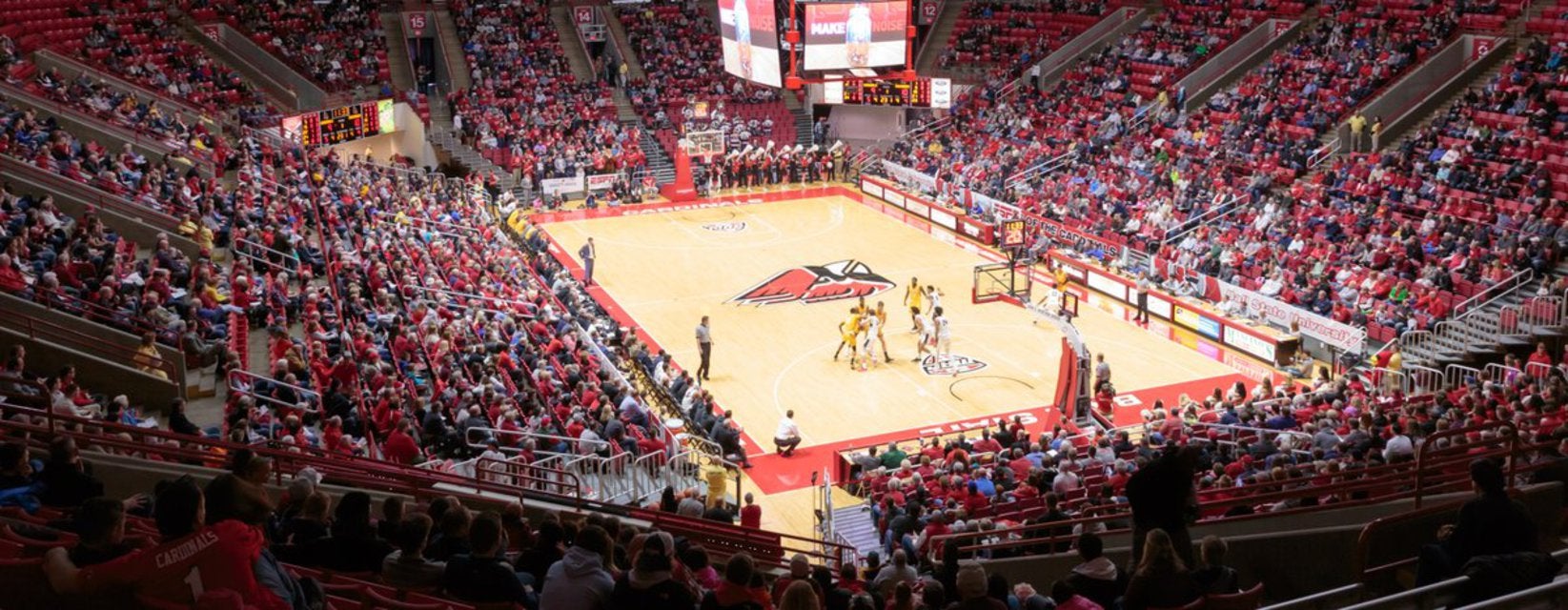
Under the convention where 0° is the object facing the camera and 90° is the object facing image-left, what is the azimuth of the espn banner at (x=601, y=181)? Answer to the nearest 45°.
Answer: approximately 0°

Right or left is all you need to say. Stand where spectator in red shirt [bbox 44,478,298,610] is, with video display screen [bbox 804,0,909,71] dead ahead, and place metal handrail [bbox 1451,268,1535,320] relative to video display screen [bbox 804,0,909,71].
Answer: right

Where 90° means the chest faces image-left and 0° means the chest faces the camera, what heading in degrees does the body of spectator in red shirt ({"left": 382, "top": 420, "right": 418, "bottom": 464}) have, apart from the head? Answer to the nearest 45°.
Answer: approximately 225°

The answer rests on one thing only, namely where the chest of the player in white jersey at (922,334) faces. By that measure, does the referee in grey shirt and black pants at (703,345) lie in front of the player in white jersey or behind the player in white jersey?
in front

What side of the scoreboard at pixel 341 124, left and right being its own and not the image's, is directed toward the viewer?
front

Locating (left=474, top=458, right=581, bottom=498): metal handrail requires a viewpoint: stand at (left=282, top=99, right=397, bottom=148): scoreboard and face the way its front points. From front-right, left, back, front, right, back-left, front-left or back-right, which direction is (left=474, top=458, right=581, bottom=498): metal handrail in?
front

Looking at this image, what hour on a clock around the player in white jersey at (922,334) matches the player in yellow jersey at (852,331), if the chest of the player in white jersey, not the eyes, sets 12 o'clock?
The player in yellow jersey is roughly at 11 o'clock from the player in white jersey.

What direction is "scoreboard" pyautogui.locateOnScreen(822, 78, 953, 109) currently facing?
toward the camera

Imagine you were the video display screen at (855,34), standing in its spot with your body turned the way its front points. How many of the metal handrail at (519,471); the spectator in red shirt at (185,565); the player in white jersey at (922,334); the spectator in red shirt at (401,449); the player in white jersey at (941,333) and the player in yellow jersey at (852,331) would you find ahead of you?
6

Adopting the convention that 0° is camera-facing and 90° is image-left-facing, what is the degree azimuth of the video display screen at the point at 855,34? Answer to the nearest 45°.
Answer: approximately 0°

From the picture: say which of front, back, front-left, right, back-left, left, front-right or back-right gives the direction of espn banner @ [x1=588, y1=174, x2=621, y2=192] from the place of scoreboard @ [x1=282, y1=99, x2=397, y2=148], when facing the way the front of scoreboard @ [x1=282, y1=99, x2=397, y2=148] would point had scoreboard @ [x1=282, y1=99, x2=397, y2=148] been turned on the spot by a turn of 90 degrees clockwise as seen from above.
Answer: back

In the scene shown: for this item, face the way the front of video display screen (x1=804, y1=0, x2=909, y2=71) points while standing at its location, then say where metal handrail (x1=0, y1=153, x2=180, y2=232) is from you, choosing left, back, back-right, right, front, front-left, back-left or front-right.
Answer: front-right

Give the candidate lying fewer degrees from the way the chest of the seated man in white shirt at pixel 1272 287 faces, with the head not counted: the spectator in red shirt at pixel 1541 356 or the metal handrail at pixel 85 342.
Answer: the metal handrail

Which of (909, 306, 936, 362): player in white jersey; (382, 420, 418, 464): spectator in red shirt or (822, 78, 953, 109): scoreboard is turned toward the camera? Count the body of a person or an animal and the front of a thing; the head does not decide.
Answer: the scoreboard

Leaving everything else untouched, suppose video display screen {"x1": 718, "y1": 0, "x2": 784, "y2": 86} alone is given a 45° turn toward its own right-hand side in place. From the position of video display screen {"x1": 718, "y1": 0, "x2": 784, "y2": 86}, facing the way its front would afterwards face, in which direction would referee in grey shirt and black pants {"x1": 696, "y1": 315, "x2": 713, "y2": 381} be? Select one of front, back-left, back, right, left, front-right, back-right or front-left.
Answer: left

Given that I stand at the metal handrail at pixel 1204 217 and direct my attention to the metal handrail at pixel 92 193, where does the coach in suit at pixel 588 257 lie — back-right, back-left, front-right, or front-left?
front-right

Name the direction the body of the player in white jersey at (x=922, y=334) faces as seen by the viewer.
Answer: to the viewer's left

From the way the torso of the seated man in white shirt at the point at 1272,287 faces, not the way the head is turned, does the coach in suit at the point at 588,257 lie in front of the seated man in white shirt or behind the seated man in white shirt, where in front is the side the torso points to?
in front
